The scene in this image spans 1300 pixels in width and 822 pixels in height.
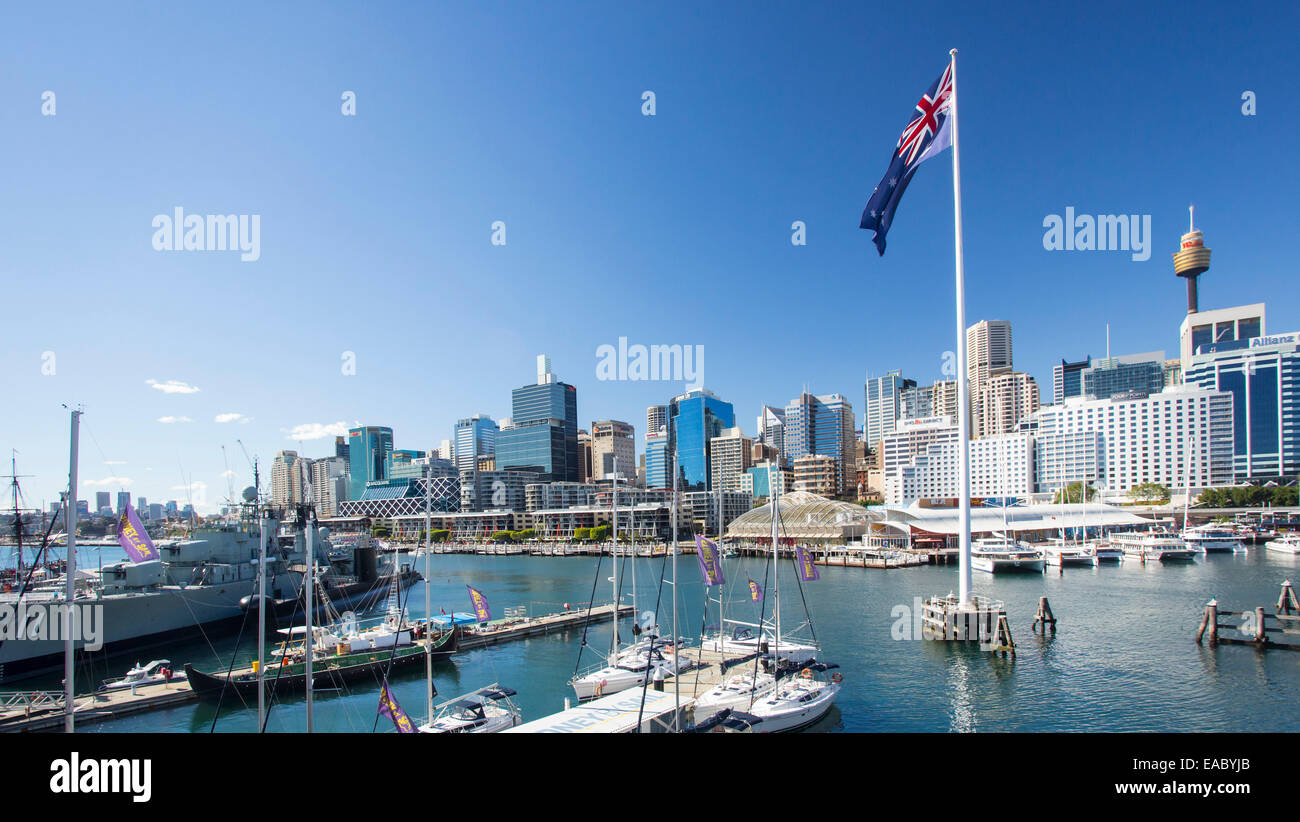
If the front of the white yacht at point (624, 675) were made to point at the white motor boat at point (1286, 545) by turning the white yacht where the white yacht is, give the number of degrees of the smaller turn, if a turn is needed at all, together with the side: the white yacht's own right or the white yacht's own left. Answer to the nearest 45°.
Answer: approximately 180°

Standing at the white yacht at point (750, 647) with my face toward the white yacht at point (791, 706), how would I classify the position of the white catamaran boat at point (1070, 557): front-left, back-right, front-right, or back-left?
back-left

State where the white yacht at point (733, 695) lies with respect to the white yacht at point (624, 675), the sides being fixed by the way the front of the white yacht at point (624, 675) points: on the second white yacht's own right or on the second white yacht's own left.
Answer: on the second white yacht's own left

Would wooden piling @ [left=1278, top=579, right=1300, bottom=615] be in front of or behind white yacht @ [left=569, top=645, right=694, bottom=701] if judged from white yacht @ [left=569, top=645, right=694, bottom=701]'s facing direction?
behind

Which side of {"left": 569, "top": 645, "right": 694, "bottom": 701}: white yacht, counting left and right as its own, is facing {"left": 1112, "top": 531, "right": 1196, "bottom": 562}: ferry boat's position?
back

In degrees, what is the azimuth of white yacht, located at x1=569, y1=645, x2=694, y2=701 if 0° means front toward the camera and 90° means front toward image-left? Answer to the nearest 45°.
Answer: approximately 45°

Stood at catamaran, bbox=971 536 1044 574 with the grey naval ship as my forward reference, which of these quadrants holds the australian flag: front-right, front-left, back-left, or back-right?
front-left
